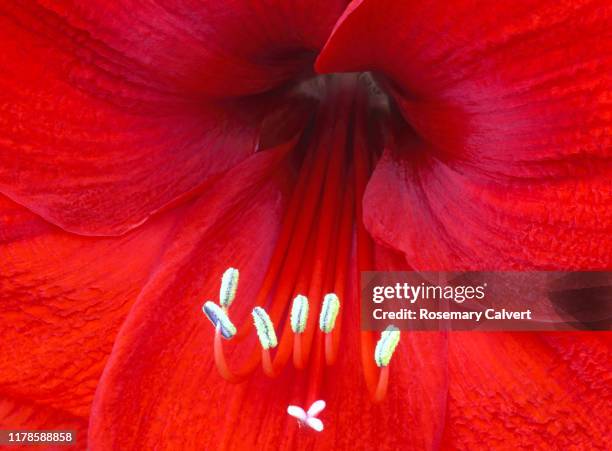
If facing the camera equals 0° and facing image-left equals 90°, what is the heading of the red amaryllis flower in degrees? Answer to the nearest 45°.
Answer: approximately 0°
